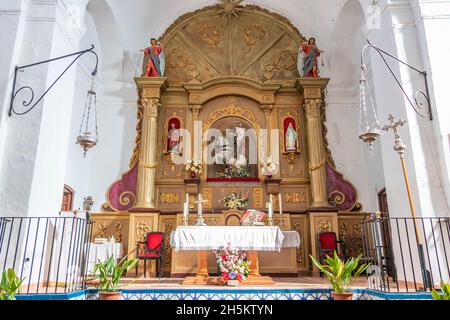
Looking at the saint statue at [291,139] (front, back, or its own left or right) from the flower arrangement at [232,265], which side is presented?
front

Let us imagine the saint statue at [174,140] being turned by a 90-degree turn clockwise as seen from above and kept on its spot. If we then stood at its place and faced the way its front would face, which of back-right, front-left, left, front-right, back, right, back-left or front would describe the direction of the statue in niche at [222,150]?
back

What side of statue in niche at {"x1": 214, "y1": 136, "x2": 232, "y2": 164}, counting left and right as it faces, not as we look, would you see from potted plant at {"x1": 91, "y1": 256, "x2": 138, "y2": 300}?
front

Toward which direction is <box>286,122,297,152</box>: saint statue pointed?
toward the camera

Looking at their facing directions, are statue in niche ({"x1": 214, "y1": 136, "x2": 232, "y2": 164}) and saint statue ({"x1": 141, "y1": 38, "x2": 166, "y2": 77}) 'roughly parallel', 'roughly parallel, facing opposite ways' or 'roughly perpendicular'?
roughly parallel

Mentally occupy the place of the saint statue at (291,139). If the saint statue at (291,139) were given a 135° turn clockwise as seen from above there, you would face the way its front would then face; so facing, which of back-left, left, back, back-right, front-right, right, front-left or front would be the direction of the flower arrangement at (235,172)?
front-left

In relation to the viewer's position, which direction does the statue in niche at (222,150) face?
facing the viewer

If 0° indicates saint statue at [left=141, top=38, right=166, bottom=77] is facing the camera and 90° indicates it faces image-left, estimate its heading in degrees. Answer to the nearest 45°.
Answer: approximately 0°
